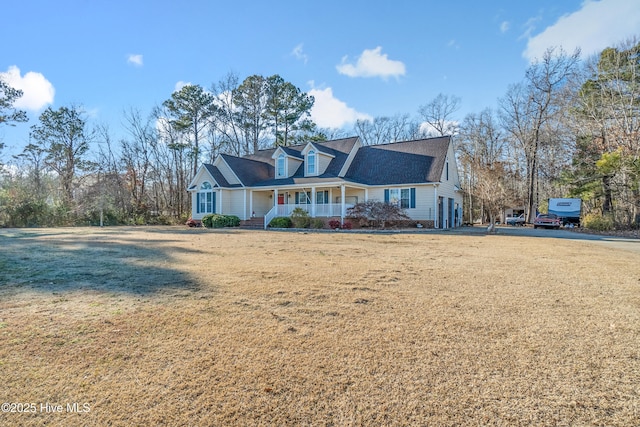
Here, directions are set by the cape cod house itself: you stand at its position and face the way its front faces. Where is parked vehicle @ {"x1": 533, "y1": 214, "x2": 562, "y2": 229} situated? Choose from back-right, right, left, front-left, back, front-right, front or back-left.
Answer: back-left

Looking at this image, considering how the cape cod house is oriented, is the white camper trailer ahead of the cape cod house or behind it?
behind

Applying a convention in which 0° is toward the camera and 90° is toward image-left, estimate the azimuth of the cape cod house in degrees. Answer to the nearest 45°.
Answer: approximately 45°

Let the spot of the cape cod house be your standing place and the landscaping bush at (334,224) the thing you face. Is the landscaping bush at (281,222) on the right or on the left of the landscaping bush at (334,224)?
right

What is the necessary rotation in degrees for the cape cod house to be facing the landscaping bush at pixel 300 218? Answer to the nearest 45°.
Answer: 0° — it already faces it

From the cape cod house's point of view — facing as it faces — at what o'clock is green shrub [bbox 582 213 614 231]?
The green shrub is roughly at 8 o'clock from the cape cod house.

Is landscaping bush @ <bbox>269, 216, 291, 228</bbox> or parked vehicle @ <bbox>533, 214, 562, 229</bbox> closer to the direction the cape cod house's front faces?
the landscaping bush

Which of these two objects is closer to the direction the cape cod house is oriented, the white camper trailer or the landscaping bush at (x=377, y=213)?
the landscaping bush
